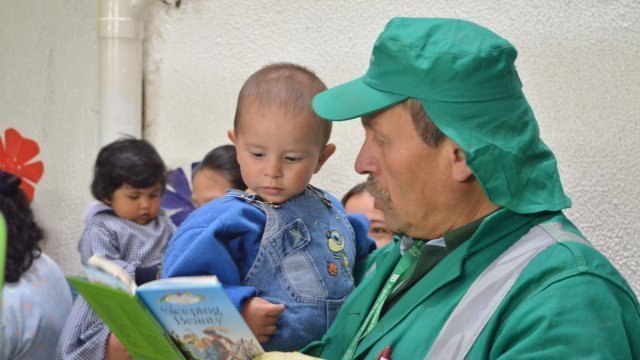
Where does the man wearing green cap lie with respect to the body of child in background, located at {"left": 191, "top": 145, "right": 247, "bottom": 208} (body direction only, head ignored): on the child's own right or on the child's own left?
on the child's own left

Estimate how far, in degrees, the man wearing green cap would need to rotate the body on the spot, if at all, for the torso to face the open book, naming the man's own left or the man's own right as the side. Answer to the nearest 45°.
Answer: approximately 45° to the man's own left

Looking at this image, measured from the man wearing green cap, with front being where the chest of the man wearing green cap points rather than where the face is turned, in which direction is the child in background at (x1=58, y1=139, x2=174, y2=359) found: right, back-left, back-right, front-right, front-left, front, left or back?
front-right

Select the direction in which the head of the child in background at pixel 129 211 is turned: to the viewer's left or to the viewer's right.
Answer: to the viewer's right

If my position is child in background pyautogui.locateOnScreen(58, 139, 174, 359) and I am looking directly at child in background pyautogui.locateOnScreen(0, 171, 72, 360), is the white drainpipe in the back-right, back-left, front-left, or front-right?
back-right

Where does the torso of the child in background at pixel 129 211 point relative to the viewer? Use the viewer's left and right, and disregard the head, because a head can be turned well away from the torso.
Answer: facing the viewer and to the right of the viewer

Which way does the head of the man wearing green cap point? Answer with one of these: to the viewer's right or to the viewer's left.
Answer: to the viewer's left

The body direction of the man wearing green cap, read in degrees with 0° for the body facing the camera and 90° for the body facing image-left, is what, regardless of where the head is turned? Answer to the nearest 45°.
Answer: approximately 90°

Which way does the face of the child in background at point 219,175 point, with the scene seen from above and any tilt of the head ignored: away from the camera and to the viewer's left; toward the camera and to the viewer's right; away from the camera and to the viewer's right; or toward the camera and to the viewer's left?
toward the camera and to the viewer's left
